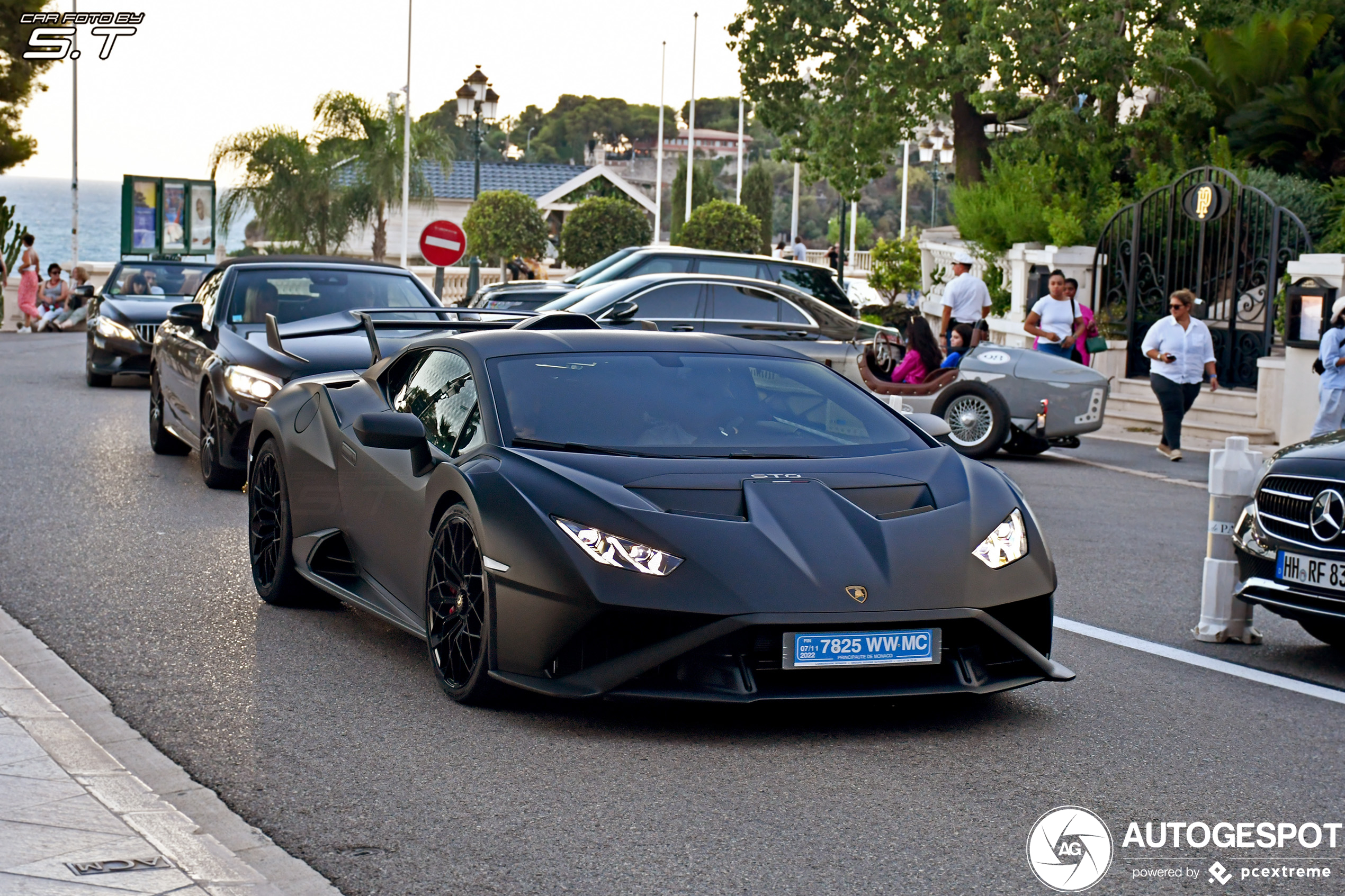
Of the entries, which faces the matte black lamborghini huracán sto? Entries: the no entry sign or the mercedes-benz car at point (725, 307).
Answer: the no entry sign

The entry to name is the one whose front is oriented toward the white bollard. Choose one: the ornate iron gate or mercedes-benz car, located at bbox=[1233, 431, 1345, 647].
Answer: the ornate iron gate

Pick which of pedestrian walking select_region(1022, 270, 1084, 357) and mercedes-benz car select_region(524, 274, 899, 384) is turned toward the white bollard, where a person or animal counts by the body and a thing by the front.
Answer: the pedestrian walking

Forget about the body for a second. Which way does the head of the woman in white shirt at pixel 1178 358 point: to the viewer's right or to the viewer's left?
to the viewer's left

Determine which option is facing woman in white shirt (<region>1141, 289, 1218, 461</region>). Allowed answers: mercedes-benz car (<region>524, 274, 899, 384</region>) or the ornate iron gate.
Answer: the ornate iron gate

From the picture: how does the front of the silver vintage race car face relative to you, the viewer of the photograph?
facing to the left of the viewer
